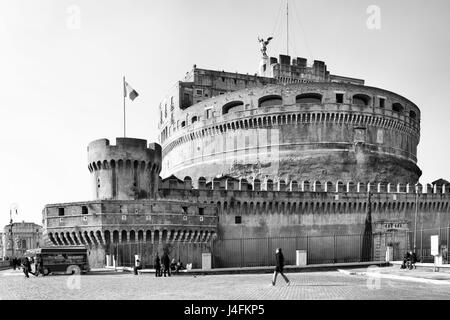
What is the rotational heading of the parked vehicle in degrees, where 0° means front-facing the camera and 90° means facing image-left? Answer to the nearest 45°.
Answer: approximately 90°

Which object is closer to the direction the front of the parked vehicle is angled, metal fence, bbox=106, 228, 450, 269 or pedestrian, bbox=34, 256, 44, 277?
the pedestrian

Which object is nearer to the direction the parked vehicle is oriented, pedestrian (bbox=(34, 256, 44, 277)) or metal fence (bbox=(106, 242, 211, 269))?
the pedestrian
